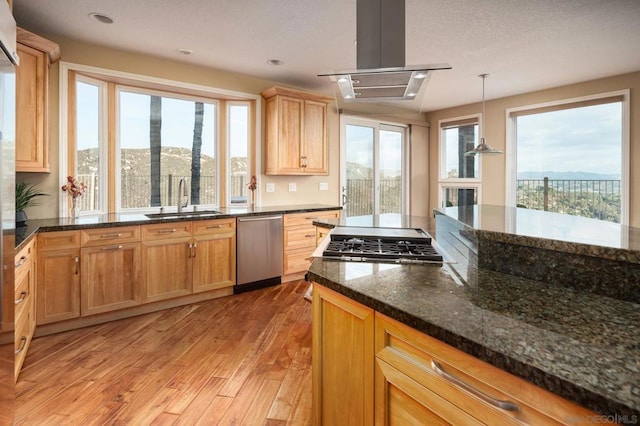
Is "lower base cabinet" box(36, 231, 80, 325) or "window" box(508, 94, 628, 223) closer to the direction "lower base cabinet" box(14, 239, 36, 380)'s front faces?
the window

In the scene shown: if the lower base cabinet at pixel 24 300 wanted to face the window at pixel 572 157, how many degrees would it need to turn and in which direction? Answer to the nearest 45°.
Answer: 0° — it already faces it

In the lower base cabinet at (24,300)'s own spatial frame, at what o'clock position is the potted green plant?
The potted green plant is roughly at 9 o'clock from the lower base cabinet.

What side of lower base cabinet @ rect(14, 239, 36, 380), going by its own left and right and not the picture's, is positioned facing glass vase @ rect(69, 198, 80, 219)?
left

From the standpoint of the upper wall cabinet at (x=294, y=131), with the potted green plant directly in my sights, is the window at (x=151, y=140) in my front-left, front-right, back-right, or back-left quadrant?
front-right

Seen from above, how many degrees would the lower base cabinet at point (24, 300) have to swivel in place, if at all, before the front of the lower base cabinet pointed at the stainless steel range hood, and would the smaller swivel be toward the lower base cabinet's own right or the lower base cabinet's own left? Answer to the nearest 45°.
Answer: approximately 45° to the lower base cabinet's own right

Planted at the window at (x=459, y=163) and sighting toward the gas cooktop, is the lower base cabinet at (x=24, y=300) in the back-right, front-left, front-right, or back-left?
front-right

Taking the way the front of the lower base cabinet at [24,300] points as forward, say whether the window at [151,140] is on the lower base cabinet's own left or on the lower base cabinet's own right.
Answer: on the lower base cabinet's own left

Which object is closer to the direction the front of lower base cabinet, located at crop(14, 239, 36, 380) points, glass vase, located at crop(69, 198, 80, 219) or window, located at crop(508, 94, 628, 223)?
the window

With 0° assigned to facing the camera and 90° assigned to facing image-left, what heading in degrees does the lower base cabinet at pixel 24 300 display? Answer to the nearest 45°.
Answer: approximately 270°

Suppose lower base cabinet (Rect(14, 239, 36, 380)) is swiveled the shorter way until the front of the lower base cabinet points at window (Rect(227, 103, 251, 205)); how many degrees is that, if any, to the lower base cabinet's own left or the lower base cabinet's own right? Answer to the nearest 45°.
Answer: approximately 45° to the lower base cabinet's own left

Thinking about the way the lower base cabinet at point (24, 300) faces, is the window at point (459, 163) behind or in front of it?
in front
